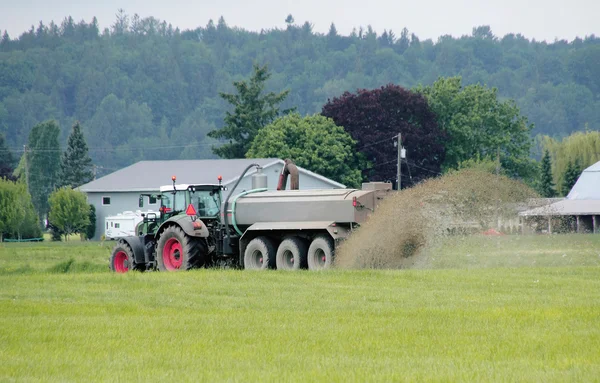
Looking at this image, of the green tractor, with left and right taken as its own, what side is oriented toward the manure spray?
back

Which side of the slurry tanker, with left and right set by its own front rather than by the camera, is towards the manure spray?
back

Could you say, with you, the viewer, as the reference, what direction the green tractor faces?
facing away from the viewer and to the left of the viewer

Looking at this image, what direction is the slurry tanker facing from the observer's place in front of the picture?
facing away from the viewer and to the left of the viewer
